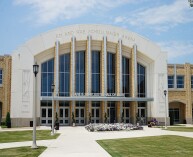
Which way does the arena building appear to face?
toward the camera
